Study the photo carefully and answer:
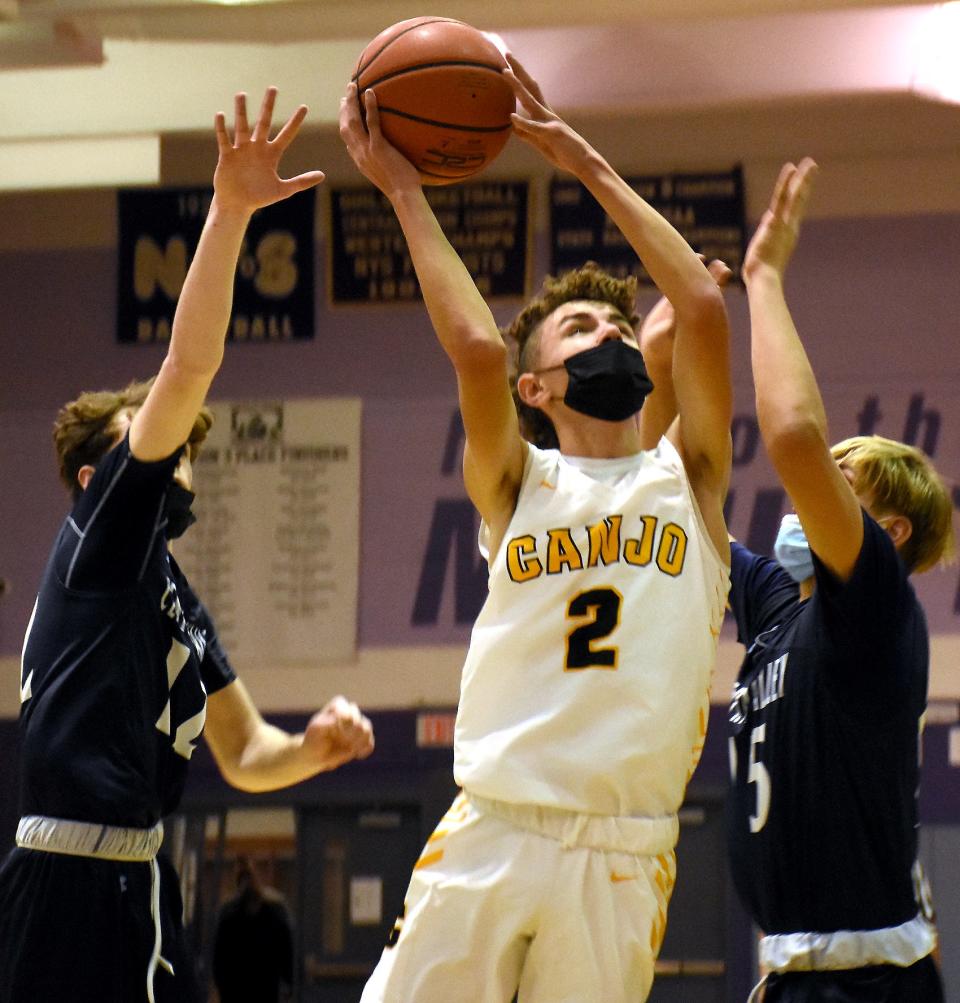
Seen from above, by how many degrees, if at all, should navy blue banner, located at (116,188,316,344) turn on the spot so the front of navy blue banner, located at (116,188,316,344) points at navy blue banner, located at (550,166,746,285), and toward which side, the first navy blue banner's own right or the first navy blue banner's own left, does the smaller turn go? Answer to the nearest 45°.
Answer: approximately 90° to the first navy blue banner's own left

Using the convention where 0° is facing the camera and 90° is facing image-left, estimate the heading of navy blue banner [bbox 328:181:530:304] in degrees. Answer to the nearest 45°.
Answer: approximately 0°

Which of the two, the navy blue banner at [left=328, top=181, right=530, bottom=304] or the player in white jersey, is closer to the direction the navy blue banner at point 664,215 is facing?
the player in white jersey

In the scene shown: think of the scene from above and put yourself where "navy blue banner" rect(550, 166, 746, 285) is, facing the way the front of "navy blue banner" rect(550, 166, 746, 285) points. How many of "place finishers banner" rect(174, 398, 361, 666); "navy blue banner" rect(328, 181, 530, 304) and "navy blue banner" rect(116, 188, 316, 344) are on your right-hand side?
3

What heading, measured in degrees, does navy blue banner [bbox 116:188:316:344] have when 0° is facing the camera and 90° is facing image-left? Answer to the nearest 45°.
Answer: approximately 0°

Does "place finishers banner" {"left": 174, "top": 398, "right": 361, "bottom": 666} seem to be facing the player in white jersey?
yes

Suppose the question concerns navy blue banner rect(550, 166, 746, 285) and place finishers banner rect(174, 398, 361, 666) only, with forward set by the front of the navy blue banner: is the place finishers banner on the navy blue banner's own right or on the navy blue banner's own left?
on the navy blue banner's own right

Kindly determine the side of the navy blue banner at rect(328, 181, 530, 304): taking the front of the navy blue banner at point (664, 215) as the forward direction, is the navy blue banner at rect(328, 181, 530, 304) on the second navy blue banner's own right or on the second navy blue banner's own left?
on the second navy blue banner's own right

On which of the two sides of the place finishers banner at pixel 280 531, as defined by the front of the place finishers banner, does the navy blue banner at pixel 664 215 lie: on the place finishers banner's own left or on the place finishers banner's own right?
on the place finishers banner's own left
